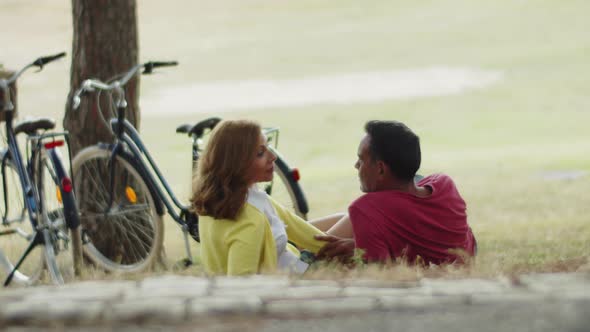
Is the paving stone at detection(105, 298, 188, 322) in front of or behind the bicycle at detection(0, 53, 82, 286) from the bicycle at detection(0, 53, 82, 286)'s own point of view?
behind

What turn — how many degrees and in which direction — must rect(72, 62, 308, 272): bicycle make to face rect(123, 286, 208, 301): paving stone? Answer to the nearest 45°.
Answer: approximately 45° to its left

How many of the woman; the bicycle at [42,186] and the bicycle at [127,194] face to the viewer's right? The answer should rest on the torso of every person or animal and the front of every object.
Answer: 1

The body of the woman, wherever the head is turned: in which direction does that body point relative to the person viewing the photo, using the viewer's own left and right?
facing to the right of the viewer

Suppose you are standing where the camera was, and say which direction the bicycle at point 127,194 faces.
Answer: facing the viewer and to the left of the viewer

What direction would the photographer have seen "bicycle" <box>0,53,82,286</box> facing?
facing away from the viewer and to the left of the viewer

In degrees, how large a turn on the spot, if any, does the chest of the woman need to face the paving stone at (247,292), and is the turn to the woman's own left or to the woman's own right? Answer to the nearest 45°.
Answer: approximately 90° to the woman's own right

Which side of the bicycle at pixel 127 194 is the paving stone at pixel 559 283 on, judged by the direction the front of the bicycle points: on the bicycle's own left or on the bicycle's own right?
on the bicycle's own left

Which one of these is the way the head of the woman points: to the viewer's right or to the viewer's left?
to the viewer's right

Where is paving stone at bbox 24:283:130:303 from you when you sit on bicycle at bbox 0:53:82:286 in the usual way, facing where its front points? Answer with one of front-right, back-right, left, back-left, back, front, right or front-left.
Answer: back-left

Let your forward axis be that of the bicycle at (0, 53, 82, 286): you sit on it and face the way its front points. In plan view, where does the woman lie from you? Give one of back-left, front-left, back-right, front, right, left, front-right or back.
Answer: back

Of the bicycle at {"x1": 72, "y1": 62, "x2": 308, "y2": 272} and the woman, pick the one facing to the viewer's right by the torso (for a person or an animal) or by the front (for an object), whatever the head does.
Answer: the woman

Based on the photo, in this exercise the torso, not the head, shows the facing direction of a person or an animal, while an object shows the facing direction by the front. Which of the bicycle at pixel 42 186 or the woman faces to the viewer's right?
the woman

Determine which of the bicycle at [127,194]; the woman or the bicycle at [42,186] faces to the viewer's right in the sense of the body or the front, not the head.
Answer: the woman
